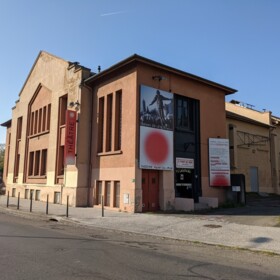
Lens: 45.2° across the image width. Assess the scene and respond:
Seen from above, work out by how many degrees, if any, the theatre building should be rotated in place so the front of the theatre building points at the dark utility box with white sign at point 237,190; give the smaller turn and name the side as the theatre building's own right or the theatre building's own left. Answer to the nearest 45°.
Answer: approximately 45° to the theatre building's own left

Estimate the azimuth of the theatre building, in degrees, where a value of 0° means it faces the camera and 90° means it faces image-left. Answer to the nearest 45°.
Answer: approximately 315°

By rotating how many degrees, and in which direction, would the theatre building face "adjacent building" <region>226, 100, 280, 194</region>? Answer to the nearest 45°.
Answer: approximately 90° to its left
